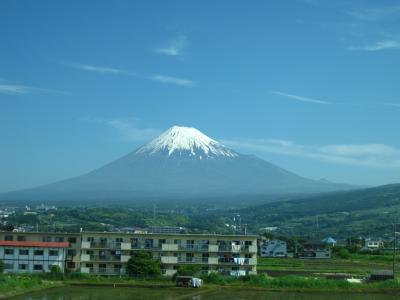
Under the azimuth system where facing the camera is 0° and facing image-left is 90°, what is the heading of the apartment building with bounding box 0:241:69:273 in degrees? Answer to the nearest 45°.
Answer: approximately 0°

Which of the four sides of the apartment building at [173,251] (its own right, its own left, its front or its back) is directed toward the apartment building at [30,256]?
right

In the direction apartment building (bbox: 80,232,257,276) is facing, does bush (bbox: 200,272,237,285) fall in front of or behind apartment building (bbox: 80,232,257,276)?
in front

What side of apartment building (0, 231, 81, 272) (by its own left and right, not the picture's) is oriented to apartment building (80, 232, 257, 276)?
left

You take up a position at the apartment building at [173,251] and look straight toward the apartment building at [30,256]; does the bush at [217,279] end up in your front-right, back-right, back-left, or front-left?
back-left

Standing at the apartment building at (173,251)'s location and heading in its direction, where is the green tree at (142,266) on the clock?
The green tree is roughly at 1 o'clock from the apartment building.

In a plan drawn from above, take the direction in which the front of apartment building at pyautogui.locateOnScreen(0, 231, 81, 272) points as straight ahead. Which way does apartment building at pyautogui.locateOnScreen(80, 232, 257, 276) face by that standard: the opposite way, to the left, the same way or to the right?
the same way

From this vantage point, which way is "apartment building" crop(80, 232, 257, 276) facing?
toward the camera

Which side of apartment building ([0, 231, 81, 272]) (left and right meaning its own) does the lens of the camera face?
front

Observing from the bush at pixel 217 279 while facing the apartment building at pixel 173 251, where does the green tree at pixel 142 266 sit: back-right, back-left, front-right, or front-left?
front-left

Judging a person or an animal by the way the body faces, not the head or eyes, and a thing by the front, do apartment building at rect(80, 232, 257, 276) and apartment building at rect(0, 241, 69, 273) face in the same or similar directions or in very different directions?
same or similar directions

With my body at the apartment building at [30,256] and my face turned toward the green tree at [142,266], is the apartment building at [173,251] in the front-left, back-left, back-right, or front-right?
front-left

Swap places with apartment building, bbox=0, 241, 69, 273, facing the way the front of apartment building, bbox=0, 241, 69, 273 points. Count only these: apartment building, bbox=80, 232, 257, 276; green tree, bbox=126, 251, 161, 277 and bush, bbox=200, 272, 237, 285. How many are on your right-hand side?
0

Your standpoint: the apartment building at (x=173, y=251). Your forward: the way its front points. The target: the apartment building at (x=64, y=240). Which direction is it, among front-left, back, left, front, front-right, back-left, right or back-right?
right
